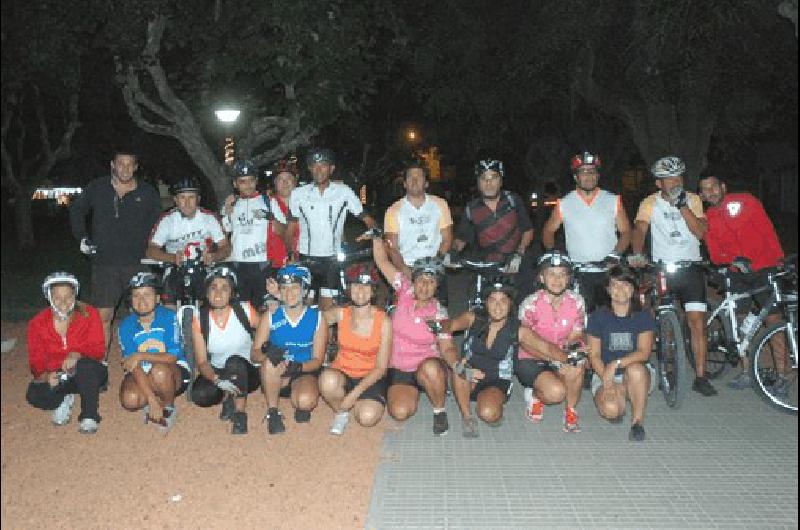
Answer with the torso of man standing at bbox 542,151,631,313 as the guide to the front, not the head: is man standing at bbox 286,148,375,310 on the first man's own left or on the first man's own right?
on the first man's own right

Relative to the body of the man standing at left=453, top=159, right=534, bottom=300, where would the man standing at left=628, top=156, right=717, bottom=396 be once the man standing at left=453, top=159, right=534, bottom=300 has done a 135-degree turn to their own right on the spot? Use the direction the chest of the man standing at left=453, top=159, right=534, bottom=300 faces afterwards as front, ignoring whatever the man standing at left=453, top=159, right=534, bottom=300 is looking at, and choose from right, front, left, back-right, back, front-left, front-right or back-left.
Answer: back-right

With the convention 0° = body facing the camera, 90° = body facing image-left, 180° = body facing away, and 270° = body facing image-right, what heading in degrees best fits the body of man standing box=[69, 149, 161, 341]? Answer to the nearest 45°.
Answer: approximately 0°

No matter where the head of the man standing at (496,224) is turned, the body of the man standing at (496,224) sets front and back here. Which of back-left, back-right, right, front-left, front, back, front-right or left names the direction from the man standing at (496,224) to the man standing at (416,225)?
right

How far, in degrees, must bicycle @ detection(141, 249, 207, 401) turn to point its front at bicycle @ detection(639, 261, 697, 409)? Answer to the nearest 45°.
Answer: approximately 90° to its left
